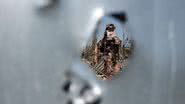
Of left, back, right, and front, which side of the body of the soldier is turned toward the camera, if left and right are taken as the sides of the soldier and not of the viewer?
front
